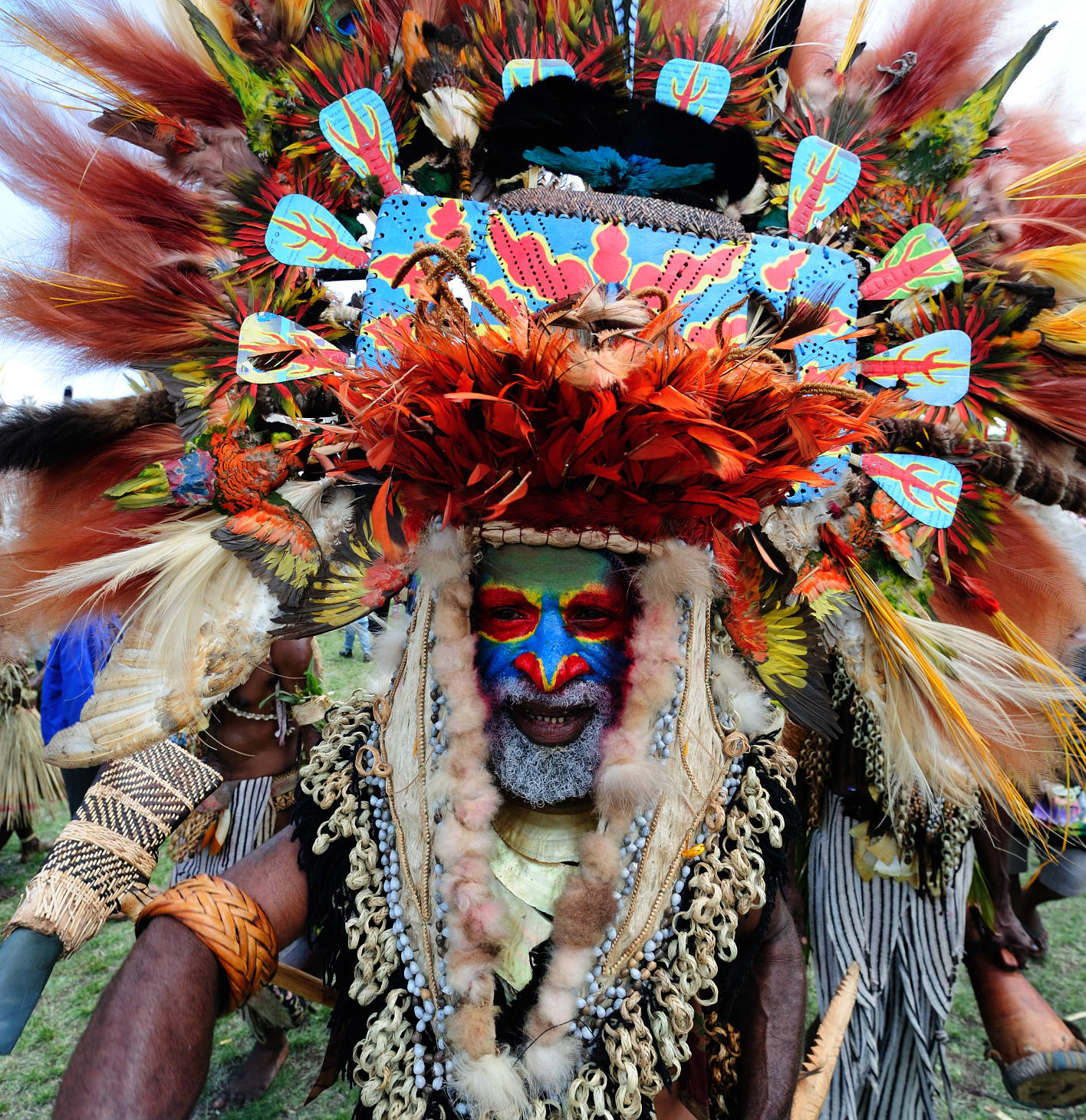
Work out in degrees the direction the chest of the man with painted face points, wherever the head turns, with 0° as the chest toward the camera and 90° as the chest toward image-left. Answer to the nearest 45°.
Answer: approximately 0°
